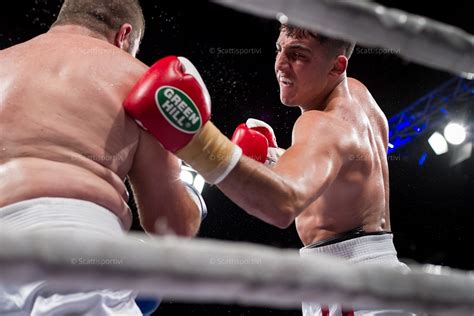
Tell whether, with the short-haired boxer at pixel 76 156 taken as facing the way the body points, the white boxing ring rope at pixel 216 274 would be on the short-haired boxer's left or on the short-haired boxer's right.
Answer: on the short-haired boxer's right

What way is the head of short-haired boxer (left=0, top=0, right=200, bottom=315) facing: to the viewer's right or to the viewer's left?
to the viewer's right

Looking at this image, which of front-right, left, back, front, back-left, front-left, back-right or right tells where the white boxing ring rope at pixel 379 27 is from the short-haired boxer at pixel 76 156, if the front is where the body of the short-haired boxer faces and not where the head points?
right

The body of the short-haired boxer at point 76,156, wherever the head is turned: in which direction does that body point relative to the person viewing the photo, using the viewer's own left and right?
facing away from the viewer and to the right of the viewer
